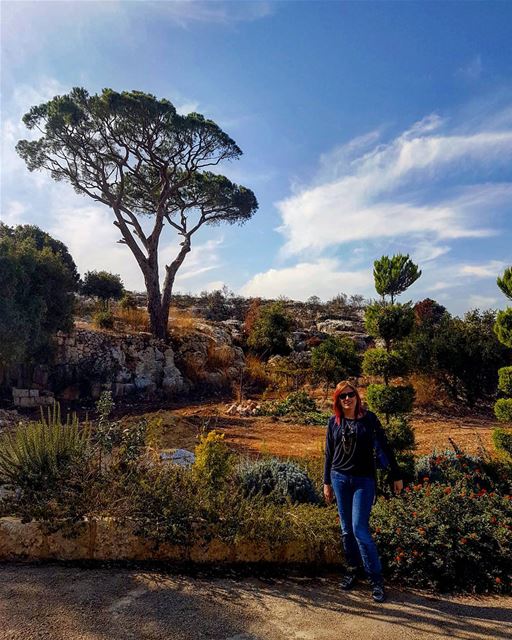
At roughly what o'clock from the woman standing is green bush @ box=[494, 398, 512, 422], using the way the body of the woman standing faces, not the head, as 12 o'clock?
The green bush is roughly at 7 o'clock from the woman standing.

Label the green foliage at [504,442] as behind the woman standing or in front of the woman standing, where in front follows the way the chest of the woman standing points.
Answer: behind

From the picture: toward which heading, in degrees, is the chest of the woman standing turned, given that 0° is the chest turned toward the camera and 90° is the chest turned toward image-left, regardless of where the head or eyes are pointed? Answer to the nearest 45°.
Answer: approximately 0°

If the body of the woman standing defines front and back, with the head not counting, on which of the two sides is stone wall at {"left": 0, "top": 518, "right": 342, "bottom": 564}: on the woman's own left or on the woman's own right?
on the woman's own right

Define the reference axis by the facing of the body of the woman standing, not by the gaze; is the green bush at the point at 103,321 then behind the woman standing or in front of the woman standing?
behind

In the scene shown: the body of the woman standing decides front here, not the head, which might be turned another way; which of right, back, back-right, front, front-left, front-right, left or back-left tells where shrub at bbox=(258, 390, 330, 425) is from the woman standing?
back

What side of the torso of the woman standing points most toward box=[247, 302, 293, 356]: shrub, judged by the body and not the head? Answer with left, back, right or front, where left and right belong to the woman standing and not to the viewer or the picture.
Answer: back

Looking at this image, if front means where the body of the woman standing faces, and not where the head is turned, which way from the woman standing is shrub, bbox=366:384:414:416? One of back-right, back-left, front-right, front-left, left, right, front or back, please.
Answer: back

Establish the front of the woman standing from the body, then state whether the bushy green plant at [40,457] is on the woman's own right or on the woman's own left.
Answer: on the woman's own right

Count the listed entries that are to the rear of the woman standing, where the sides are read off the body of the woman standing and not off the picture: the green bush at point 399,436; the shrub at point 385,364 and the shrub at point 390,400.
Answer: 3

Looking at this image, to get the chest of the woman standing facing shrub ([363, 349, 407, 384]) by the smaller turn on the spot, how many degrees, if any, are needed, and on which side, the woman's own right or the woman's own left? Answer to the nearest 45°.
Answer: approximately 180°

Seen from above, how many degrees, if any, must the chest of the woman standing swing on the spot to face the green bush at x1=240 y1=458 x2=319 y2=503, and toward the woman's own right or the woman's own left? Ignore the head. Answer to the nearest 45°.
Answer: approximately 135° to the woman's own right
